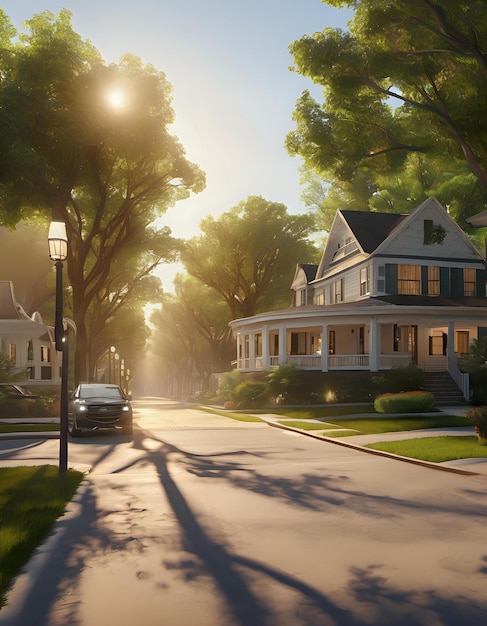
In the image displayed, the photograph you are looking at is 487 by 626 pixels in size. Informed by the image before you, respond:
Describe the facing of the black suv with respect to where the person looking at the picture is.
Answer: facing the viewer

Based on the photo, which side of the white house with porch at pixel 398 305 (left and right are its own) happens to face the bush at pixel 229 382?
right

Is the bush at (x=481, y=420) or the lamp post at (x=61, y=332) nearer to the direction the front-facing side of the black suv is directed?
the lamp post

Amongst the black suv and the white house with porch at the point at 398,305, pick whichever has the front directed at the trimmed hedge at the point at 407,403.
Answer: the white house with porch

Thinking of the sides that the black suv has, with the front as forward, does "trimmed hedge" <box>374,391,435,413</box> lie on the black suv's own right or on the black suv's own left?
on the black suv's own left

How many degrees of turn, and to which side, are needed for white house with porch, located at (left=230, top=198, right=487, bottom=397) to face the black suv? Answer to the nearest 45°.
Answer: approximately 45° to its right

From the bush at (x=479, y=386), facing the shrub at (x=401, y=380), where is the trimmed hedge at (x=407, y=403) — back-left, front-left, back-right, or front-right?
front-left

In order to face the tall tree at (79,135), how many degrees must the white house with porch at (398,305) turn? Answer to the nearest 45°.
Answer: approximately 45° to its right

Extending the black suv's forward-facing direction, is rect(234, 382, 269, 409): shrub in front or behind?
behind

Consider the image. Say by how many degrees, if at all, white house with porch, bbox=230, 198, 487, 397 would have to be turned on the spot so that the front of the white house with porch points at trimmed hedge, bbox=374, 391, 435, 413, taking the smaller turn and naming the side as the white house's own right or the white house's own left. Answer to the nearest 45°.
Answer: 0° — it already faces it

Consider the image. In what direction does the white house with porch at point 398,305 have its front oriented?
toward the camera

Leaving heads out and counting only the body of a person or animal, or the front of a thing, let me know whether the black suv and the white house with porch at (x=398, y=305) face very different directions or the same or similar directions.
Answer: same or similar directions

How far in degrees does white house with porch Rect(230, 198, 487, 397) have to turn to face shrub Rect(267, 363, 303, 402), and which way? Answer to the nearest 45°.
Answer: approximately 45° to its right

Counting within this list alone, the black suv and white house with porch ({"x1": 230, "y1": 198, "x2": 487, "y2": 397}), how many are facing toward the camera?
2

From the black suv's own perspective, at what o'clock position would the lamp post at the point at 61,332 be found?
The lamp post is roughly at 12 o'clock from the black suv.
